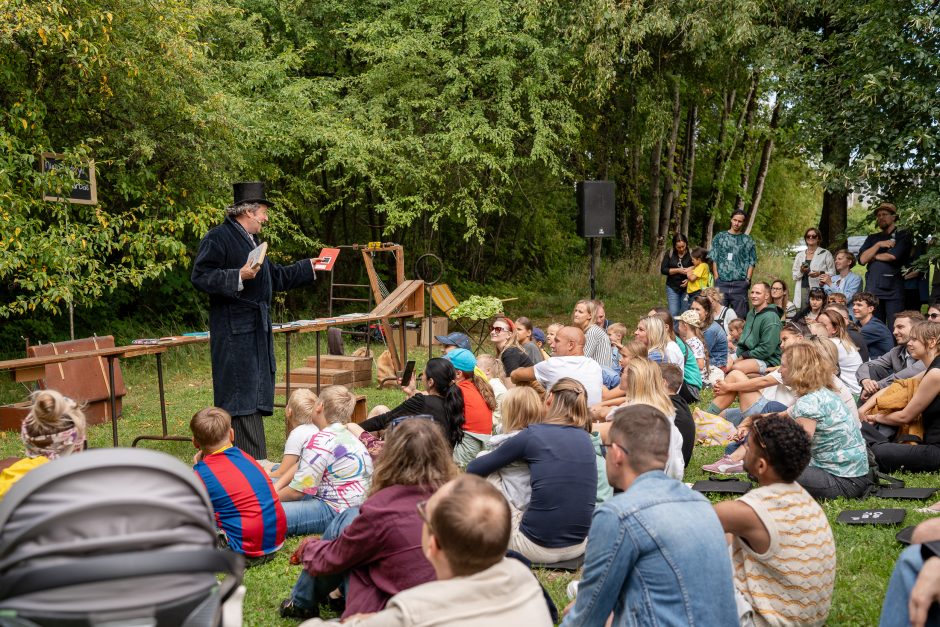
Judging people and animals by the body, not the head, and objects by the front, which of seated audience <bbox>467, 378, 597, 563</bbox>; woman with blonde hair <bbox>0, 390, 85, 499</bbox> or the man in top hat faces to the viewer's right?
the man in top hat

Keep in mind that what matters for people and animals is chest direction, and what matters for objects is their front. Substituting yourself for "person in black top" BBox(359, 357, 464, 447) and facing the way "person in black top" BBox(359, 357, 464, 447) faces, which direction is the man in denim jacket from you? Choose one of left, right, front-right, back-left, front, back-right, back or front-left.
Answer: back-left

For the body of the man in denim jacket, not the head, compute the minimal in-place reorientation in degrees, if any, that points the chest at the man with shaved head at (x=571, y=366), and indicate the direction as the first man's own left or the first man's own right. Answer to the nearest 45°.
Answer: approximately 45° to the first man's own right

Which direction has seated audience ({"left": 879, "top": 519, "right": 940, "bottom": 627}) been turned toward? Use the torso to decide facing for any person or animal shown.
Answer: to the viewer's left

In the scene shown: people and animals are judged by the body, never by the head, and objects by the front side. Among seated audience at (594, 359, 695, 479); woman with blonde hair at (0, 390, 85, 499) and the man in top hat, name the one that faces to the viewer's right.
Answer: the man in top hat

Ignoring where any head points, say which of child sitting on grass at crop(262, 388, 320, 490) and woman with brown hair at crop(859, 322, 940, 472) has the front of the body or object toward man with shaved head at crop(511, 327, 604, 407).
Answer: the woman with brown hair

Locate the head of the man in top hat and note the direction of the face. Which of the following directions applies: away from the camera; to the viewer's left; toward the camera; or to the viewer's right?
to the viewer's right

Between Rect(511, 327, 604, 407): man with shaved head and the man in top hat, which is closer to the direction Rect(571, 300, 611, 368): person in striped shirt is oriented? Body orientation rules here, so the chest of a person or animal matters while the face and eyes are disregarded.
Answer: the man in top hat

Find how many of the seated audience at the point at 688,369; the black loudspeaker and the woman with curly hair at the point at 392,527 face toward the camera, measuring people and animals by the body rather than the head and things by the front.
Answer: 1

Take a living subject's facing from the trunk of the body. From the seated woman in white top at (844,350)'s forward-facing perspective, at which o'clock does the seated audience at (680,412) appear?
the seated audience at (680,412) is roughly at 10 o'clock from the seated woman in white top at (844,350).

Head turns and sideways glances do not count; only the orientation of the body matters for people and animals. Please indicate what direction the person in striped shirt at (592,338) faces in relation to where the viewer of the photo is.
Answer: facing to the left of the viewer

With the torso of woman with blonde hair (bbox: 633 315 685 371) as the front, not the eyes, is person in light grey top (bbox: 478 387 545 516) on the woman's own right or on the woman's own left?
on the woman's own left

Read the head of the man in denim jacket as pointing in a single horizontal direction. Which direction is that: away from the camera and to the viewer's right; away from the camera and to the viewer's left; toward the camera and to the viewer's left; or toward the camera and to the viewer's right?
away from the camera and to the viewer's left

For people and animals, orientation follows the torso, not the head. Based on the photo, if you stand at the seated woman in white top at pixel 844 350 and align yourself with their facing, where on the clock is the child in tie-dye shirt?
The child in tie-dye shirt is roughly at 10 o'clock from the seated woman in white top.

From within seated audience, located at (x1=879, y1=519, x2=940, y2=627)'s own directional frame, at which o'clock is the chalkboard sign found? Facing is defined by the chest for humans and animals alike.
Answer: The chalkboard sign is roughly at 1 o'clock from the seated audience.

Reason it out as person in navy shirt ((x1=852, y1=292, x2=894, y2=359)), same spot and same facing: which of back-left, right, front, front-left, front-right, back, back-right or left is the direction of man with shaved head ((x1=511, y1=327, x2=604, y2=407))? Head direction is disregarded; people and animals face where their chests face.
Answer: front-left

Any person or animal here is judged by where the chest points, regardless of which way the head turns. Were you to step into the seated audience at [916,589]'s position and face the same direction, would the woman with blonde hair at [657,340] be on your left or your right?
on your right

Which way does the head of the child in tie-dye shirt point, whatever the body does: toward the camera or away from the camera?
away from the camera
